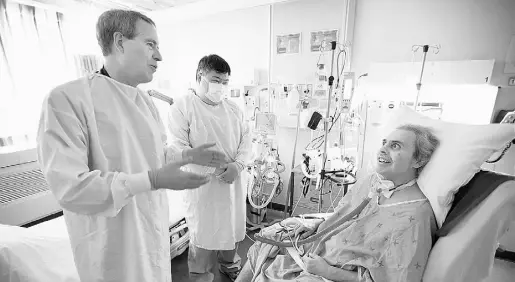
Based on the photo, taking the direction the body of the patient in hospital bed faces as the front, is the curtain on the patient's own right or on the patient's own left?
on the patient's own right

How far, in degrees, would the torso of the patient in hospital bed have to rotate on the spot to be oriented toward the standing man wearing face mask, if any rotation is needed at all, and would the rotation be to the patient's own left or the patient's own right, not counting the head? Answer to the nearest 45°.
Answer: approximately 45° to the patient's own right

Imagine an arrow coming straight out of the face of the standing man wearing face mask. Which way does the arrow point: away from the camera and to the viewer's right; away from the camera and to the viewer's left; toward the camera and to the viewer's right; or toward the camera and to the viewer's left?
toward the camera and to the viewer's right

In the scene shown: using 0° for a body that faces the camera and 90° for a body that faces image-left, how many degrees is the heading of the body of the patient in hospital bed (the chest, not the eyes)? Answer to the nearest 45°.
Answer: approximately 45°

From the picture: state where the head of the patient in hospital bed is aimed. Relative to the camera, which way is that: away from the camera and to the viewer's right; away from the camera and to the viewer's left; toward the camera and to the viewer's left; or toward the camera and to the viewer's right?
toward the camera and to the viewer's left

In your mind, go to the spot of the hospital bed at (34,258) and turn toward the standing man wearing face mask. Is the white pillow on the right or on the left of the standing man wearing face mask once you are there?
right
